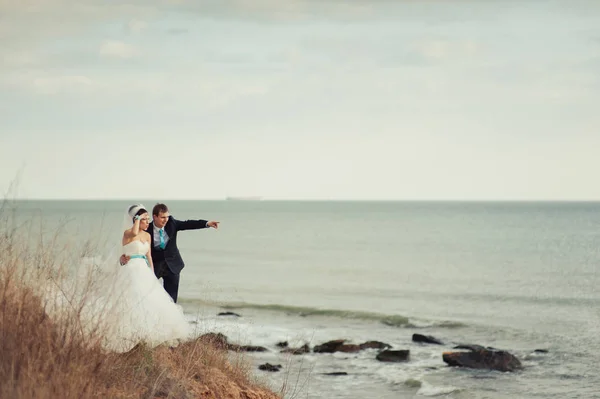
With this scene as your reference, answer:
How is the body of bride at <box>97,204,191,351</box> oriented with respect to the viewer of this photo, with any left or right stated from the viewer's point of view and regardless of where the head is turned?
facing the viewer and to the right of the viewer

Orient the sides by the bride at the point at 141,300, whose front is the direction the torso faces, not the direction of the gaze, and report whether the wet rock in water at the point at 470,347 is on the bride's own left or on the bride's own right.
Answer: on the bride's own left

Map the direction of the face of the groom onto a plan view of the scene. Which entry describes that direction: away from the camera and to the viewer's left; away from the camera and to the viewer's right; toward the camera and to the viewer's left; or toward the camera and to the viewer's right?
toward the camera and to the viewer's right

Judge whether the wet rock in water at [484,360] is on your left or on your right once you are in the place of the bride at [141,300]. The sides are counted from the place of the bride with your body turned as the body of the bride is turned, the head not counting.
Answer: on your left

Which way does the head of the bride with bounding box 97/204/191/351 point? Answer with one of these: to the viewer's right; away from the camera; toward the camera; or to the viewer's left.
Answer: to the viewer's right
